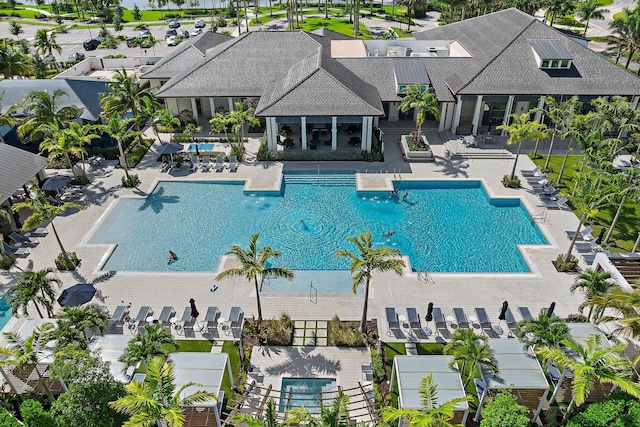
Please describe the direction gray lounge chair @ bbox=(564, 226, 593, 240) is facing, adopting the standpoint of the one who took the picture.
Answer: facing to the left of the viewer

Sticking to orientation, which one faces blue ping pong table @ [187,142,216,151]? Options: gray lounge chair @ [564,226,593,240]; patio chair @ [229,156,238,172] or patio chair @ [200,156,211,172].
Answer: the gray lounge chair

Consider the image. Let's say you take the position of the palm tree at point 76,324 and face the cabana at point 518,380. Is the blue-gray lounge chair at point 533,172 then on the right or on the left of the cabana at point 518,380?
left

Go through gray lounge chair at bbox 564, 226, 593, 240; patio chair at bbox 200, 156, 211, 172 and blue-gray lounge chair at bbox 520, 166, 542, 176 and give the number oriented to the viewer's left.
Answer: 2

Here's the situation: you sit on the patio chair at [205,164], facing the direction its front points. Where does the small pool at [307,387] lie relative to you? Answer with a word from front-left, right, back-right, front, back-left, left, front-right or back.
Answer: front

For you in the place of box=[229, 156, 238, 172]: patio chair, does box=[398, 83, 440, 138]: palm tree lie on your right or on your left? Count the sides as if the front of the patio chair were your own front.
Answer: on your left

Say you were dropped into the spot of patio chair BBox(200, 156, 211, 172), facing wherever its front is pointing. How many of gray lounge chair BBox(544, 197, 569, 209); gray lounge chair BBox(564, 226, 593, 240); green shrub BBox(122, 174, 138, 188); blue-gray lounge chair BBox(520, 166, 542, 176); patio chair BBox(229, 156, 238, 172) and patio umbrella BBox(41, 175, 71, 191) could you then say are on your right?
2

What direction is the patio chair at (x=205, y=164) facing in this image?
toward the camera

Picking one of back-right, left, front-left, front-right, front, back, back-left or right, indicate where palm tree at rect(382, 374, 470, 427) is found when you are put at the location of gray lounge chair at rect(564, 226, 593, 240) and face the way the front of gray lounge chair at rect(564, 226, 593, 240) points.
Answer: left

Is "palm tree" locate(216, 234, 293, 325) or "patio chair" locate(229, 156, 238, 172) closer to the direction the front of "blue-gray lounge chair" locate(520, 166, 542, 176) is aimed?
the patio chair

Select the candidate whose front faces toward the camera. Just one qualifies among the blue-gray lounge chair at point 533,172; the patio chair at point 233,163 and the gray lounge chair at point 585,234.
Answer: the patio chair

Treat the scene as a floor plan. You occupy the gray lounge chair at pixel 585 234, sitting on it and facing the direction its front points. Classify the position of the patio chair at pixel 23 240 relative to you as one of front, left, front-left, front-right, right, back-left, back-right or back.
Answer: front-left

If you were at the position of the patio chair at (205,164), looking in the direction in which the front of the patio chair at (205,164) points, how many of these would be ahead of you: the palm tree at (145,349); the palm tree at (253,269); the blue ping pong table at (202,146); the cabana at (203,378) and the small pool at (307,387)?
4

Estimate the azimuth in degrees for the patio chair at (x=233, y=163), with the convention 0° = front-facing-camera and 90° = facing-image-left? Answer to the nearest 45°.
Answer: approximately 0°

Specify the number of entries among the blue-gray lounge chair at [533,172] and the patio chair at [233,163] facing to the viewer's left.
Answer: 1

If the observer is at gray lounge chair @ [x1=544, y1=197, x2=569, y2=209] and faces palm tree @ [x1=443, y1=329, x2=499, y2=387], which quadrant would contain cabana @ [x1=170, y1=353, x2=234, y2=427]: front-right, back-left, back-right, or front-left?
front-right

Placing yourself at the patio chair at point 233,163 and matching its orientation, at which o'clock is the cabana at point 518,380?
The cabana is roughly at 11 o'clock from the patio chair.

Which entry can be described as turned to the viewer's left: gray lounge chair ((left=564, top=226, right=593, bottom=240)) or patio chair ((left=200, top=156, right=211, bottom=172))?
the gray lounge chair

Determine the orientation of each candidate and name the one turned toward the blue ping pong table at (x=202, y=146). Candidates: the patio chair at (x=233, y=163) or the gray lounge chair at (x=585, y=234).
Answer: the gray lounge chair

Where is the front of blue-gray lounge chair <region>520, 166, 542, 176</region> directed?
to the viewer's left

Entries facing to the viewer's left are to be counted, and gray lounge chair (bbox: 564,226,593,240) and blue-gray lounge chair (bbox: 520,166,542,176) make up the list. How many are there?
2
